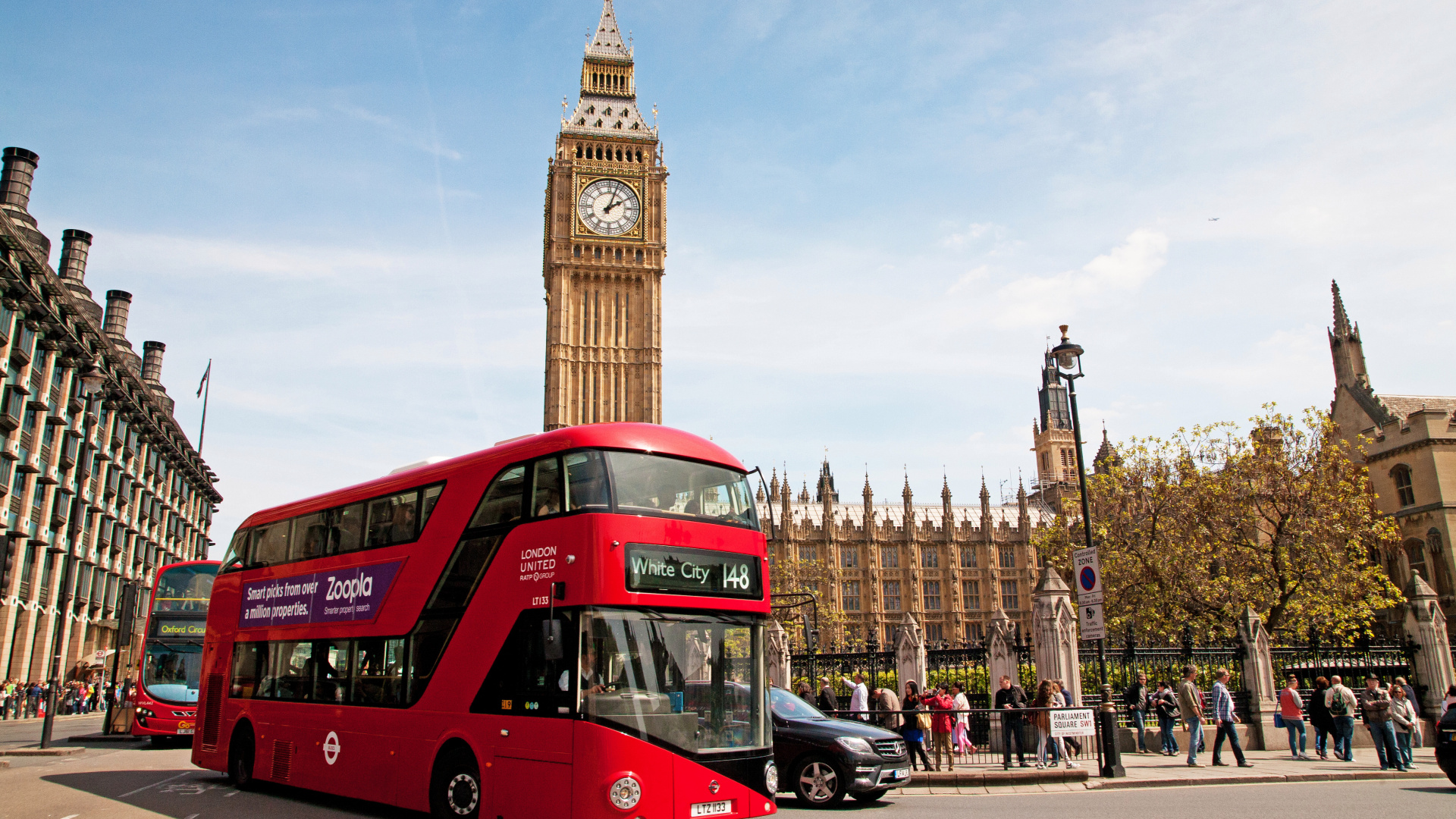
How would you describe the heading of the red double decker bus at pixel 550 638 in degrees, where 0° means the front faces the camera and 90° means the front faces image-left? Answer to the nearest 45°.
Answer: approximately 315°

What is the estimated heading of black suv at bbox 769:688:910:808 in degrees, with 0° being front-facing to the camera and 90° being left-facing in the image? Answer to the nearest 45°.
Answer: approximately 315°

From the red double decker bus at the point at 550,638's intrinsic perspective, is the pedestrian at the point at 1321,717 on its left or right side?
on its left

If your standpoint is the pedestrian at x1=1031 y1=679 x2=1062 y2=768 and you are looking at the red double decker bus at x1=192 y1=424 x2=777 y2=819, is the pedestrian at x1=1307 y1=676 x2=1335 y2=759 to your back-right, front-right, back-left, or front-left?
back-left

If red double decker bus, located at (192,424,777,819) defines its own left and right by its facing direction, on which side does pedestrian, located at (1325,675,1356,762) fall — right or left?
on its left

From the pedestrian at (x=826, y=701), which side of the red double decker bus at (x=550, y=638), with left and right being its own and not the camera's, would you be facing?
left

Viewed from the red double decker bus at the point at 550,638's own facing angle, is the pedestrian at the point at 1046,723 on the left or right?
on its left
